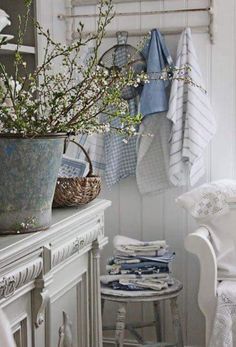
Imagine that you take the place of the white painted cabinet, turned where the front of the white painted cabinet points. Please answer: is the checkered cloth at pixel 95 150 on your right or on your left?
on your left

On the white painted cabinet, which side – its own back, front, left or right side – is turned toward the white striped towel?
left

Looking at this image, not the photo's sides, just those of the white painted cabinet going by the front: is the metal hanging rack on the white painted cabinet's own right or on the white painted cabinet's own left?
on the white painted cabinet's own left

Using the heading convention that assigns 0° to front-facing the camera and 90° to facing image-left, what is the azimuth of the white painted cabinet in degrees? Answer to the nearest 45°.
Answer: approximately 315°

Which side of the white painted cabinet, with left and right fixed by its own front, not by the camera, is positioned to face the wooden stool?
left

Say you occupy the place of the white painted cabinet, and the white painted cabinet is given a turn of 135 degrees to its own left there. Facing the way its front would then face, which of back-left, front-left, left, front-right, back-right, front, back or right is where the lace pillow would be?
front-right

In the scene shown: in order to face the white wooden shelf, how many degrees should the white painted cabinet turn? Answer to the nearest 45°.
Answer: approximately 135° to its left
